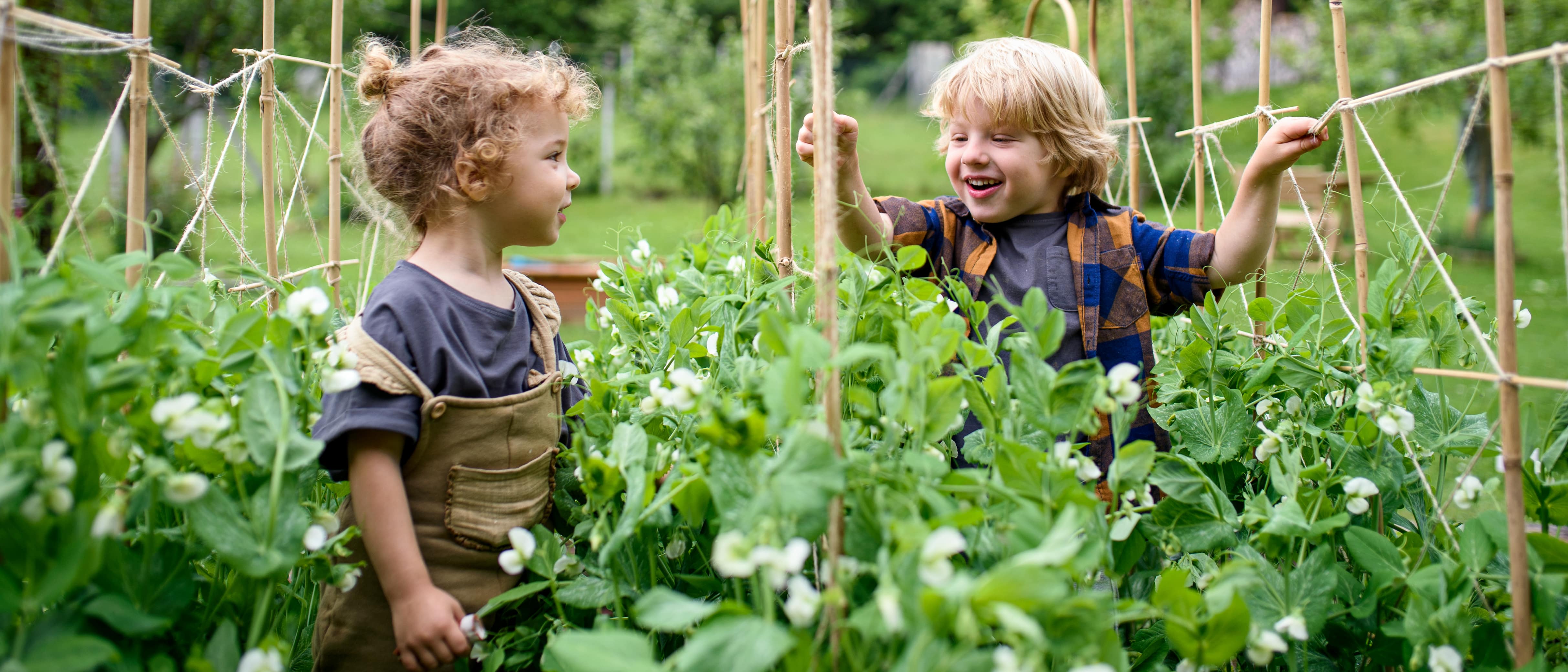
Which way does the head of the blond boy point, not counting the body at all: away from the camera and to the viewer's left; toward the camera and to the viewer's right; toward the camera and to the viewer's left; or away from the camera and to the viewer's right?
toward the camera and to the viewer's left

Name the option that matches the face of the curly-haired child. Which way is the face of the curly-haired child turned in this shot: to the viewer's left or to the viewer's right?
to the viewer's right

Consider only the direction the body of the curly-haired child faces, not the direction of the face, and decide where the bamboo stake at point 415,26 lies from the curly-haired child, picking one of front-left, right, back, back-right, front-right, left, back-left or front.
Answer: back-left

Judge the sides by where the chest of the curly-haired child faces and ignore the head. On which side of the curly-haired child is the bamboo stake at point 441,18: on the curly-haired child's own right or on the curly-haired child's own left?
on the curly-haired child's own left

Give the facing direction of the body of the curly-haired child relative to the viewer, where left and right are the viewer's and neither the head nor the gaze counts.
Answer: facing the viewer and to the right of the viewer
